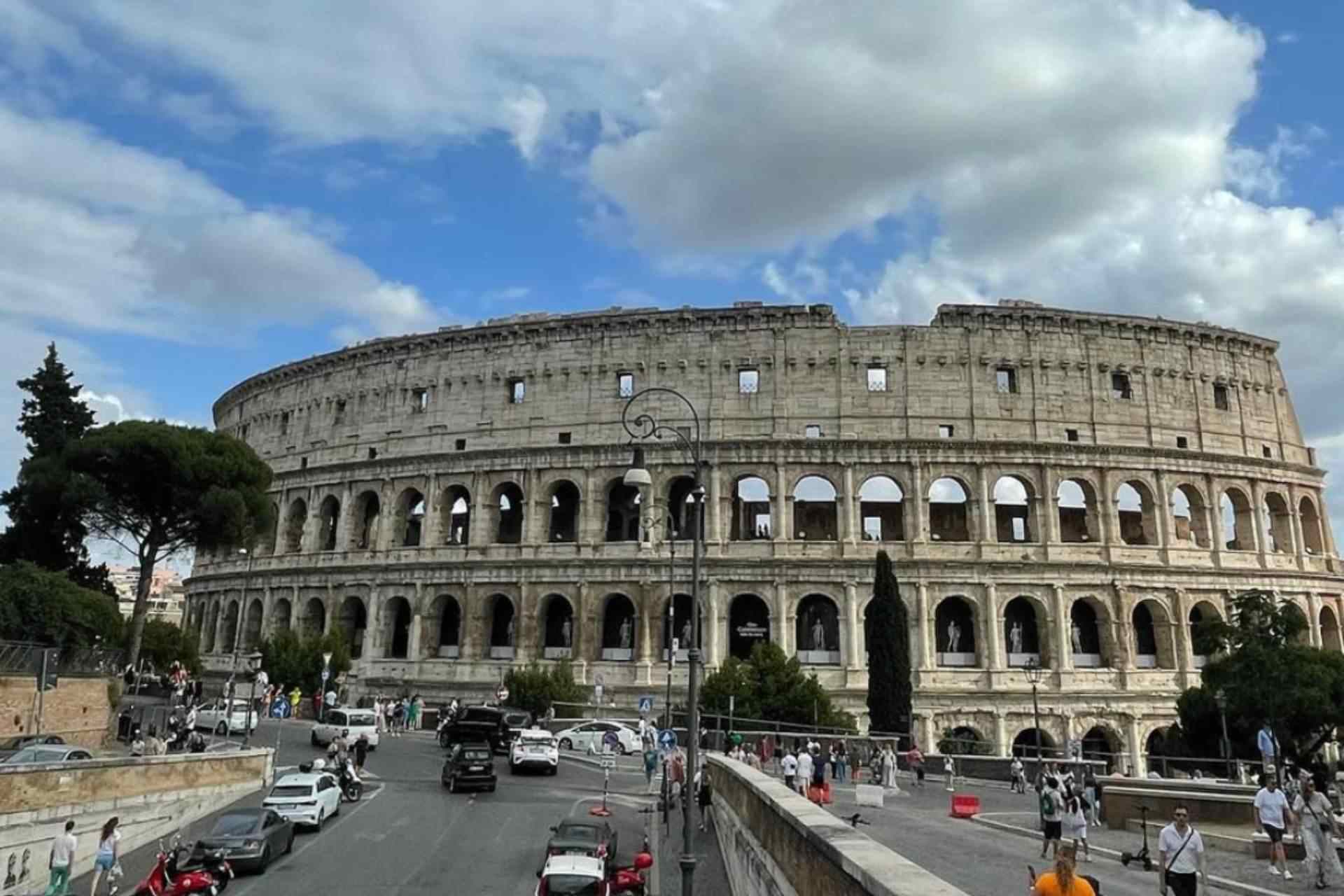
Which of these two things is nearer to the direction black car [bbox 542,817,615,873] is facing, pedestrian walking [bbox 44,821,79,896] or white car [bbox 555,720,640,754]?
the white car

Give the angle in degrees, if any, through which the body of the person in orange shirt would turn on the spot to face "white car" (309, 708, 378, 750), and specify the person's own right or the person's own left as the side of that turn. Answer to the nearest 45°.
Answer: approximately 45° to the person's own left

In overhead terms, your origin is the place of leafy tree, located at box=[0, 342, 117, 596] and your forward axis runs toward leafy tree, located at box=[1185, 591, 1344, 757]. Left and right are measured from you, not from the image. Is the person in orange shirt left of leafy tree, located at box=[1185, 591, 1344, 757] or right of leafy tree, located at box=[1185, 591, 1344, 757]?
right

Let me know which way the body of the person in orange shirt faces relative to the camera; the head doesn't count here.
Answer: away from the camera

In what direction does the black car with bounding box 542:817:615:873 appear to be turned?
away from the camera

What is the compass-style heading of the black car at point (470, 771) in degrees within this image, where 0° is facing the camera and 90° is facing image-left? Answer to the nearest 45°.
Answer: approximately 180°

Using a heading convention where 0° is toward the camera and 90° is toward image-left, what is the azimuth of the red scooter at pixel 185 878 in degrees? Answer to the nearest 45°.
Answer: approximately 45°

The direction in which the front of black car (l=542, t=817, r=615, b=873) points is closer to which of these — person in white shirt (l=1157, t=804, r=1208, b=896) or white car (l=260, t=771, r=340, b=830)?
the white car

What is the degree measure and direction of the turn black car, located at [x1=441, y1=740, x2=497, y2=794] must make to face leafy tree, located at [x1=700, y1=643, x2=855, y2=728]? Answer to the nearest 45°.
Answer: approximately 45° to its right

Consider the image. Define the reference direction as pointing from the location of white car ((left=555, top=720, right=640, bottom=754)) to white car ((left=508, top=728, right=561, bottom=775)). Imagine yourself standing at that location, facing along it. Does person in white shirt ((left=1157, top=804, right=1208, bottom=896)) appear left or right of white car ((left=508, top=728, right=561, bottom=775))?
left
